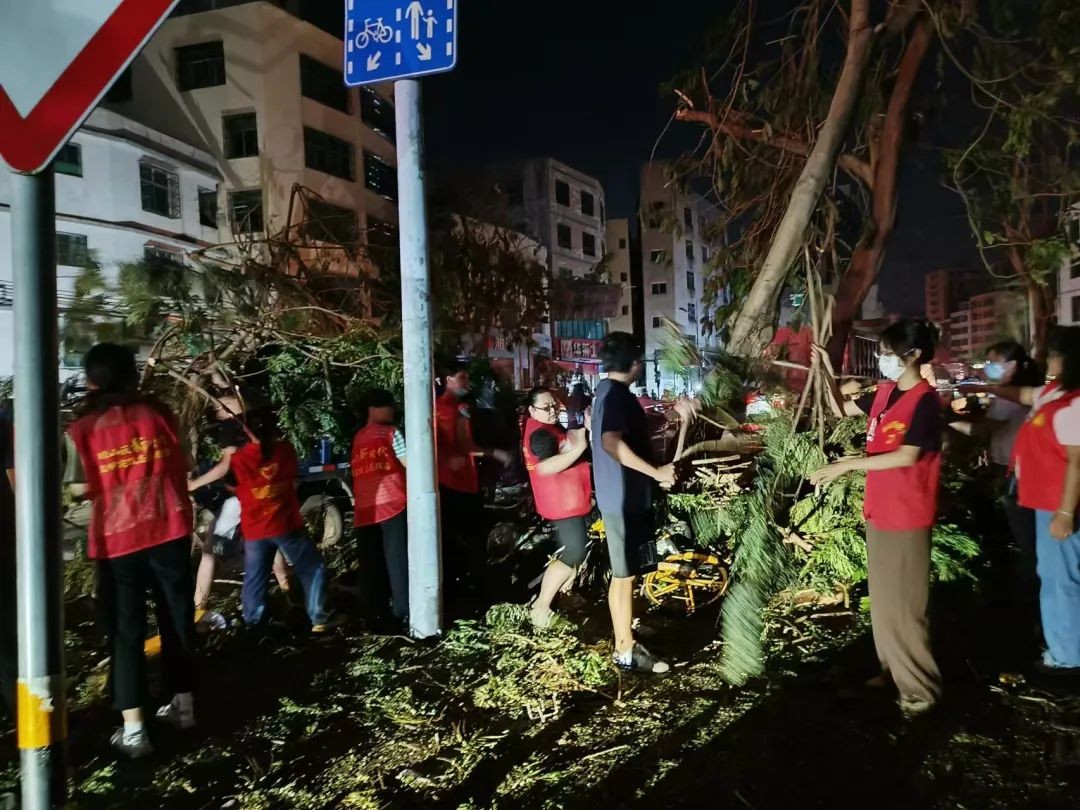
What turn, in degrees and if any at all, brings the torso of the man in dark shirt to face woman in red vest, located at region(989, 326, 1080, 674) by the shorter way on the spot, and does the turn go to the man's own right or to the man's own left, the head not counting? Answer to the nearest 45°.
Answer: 0° — they already face them

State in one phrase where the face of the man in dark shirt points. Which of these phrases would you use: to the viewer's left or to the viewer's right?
to the viewer's right

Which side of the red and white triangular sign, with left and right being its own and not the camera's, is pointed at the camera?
front

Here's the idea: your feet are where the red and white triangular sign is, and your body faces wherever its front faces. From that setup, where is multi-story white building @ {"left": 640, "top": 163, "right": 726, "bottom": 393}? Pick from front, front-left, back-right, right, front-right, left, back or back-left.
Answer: back-left

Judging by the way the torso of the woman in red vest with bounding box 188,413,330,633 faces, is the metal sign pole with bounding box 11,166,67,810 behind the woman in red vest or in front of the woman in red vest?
behind

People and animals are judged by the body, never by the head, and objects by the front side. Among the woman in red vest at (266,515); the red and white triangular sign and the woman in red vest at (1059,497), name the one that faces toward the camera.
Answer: the red and white triangular sign

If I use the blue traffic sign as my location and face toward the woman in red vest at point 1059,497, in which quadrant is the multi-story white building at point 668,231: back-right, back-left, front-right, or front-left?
front-left

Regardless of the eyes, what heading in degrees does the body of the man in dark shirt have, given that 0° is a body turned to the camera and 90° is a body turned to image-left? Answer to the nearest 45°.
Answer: approximately 270°

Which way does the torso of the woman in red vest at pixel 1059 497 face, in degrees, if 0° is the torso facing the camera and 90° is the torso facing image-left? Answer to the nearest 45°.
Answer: approximately 90°

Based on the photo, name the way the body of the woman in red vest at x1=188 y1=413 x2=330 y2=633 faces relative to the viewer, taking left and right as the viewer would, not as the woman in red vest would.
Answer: facing away from the viewer

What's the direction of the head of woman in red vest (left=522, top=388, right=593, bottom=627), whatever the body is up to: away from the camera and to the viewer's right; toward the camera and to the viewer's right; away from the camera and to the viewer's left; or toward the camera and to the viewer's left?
toward the camera and to the viewer's right

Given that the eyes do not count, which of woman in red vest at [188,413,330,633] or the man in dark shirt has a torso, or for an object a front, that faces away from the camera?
the woman in red vest

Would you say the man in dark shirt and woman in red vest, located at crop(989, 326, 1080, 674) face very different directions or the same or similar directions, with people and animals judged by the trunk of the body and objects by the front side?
very different directions

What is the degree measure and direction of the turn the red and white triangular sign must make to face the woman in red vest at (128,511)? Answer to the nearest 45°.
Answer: approximately 180°
